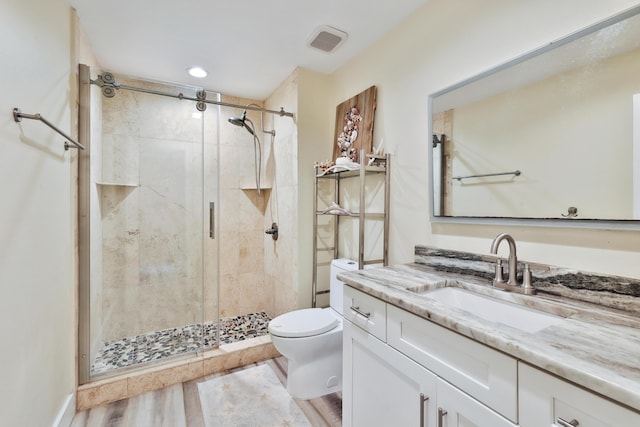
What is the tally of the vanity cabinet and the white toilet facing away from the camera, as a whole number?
0

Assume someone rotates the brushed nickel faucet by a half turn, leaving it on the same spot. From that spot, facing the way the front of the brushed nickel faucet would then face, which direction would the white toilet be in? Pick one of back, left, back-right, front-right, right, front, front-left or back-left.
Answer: back-left

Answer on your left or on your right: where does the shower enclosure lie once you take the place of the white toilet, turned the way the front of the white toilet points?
on your right

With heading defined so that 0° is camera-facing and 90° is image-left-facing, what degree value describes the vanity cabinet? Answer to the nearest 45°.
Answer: approximately 45°

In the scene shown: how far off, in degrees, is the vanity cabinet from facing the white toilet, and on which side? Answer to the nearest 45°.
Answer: approximately 90° to its right

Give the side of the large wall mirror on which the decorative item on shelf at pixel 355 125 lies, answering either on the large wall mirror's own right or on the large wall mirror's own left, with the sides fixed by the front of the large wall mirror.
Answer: on the large wall mirror's own right

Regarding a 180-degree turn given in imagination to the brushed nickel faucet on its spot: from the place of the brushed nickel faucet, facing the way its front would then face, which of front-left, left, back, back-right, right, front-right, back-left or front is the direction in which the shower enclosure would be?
back-left
